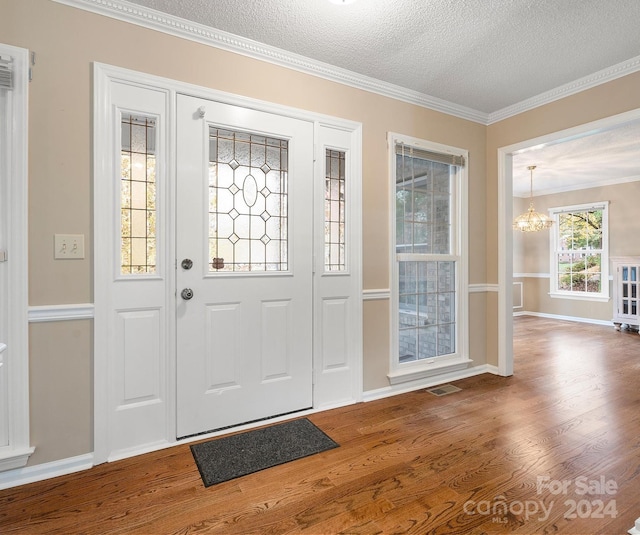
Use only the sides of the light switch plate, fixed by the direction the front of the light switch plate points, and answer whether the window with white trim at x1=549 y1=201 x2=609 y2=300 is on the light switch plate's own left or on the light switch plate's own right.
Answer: on the light switch plate's own left

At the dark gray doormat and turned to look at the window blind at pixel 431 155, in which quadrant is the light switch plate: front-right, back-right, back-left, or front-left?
back-left

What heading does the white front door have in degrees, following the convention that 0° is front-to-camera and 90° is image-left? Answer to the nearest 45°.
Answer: approximately 315°

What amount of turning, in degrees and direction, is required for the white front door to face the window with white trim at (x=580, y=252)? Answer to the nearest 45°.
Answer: approximately 90° to its left

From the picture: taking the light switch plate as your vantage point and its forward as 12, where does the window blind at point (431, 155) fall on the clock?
The window blind is roughly at 9 o'clock from the light switch plate.

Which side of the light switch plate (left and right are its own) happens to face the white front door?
left

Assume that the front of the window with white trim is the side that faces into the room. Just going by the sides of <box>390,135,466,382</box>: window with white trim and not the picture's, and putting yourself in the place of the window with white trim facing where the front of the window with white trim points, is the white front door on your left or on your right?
on your right

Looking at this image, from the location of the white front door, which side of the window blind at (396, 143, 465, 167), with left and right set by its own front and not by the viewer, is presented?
right

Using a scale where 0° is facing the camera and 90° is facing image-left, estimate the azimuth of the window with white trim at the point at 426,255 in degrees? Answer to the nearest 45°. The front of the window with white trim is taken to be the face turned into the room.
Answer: approximately 315°

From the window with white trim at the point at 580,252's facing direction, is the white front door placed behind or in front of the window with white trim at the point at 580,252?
in front

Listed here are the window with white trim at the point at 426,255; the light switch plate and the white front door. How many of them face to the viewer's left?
0

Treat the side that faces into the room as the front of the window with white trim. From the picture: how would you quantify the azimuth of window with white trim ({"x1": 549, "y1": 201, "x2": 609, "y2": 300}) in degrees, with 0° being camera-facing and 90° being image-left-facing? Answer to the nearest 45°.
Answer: approximately 45°

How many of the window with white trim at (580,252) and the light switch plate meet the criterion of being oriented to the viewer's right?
0

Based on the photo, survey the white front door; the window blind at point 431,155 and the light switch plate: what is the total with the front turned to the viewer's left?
0
